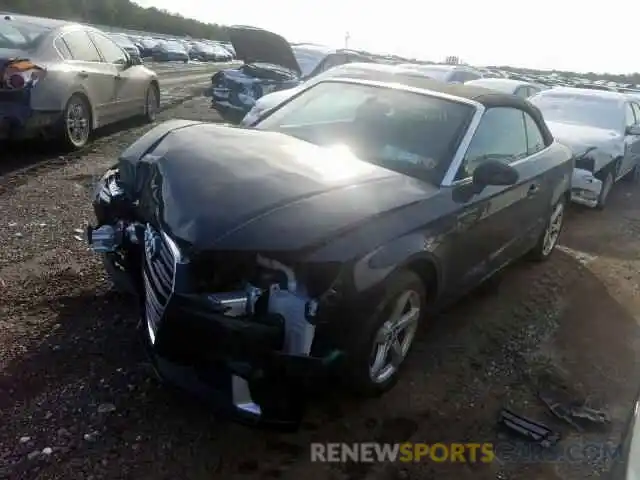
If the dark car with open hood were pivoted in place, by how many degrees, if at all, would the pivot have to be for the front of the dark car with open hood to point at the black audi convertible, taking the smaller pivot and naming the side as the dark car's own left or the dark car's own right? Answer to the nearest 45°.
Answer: approximately 45° to the dark car's own left

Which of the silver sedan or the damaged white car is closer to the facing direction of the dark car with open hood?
the silver sedan

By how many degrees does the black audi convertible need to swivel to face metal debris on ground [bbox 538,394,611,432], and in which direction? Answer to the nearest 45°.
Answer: approximately 135° to its left

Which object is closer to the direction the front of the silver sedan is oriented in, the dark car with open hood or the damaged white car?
the dark car with open hood

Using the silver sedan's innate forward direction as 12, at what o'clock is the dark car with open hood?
The dark car with open hood is roughly at 12 o'clock from the silver sedan.

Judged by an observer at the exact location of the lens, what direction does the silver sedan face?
facing away from the viewer and to the right of the viewer

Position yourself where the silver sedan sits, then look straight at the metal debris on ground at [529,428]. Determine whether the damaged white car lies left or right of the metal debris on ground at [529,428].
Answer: left

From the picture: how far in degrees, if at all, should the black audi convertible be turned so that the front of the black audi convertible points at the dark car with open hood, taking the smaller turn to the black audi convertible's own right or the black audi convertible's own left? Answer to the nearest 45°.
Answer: approximately 135° to the black audi convertible's own right

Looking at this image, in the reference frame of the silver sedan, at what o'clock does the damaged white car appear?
The damaged white car is roughly at 2 o'clock from the silver sedan.

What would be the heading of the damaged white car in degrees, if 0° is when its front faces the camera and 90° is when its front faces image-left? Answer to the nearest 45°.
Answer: approximately 45°

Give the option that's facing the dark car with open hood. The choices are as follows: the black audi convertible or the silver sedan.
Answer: the silver sedan

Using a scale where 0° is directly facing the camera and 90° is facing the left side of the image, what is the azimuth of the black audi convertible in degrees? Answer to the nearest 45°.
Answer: approximately 45°

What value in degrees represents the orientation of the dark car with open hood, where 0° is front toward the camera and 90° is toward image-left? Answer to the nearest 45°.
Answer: approximately 45°
